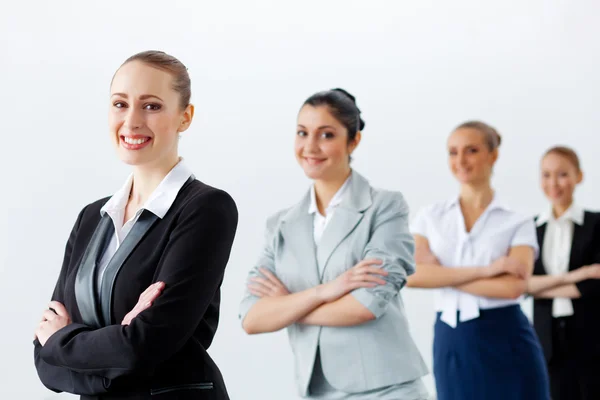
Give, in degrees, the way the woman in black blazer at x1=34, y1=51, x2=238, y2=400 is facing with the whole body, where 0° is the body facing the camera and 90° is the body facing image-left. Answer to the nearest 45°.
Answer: approximately 45°

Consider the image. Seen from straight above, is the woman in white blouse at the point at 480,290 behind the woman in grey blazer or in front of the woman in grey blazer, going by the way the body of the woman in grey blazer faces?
behind

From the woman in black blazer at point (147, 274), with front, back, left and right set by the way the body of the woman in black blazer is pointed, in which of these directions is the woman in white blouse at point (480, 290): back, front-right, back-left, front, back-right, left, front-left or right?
back

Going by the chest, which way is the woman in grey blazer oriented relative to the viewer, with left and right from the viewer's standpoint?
facing the viewer and to the left of the viewer

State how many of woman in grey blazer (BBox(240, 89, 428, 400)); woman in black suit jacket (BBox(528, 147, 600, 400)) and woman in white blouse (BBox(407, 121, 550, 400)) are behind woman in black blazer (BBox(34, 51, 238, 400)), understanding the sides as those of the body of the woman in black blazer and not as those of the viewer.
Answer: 3

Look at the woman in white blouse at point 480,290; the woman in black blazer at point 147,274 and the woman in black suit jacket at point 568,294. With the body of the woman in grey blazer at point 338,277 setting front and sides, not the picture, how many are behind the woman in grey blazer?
2

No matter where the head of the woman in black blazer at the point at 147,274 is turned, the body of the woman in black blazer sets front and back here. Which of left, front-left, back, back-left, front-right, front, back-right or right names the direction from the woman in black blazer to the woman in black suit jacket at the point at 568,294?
back

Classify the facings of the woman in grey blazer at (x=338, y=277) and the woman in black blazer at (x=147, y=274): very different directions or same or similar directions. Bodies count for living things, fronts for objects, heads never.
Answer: same or similar directions

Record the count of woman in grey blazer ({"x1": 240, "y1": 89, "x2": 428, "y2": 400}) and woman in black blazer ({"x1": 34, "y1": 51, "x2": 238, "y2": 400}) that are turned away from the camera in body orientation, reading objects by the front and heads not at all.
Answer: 0

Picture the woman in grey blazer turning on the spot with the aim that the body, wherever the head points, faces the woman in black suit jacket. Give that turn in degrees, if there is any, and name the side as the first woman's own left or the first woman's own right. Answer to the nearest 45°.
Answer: approximately 180°
